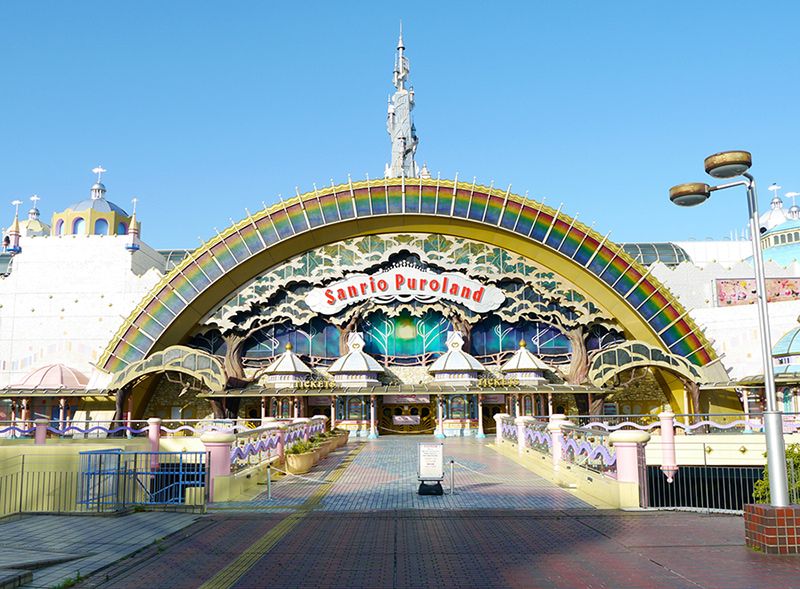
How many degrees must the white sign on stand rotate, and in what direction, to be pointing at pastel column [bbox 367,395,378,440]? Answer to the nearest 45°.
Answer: approximately 180°

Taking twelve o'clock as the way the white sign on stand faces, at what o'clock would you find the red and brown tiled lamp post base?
The red and brown tiled lamp post base is roughly at 11 o'clock from the white sign on stand.

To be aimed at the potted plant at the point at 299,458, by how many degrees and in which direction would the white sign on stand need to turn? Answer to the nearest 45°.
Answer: approximately 135° to its right

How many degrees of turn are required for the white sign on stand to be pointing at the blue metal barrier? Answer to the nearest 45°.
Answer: approximately 90° to its right

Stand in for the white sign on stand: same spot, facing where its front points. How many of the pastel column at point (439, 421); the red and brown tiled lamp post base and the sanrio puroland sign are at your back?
2

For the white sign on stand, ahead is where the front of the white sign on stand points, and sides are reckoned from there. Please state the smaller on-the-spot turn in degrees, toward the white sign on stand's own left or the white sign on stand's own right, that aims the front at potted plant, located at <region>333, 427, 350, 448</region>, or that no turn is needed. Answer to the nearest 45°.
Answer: approximately 180°

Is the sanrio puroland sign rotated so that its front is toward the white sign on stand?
yes

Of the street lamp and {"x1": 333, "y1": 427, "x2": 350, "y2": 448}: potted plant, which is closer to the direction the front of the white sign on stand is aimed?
the street lamp

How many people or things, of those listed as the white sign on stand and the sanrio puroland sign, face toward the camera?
2

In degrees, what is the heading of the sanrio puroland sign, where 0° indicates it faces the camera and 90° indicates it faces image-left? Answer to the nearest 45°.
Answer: approximately 0°

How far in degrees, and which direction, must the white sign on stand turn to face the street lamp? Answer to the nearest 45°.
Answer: approximately 45° to its left

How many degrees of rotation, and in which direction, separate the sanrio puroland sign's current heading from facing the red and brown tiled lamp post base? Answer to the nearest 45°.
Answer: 0° — it already faces it
